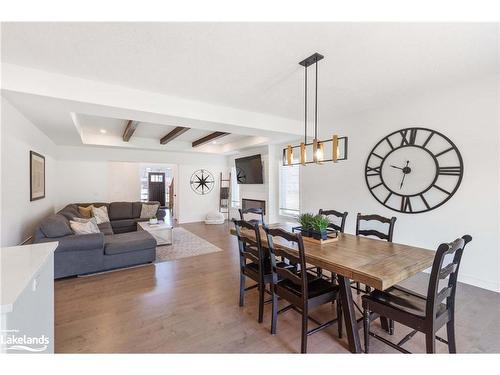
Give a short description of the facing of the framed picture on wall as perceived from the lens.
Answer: facing to the right of the viewer

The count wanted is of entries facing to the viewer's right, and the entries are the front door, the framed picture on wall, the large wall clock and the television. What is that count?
1

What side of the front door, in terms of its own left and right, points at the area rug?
front

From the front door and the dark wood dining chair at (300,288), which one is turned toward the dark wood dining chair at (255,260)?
the front door

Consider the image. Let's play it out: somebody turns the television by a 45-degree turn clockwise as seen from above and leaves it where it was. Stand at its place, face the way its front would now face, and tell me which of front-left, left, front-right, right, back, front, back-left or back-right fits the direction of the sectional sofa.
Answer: front-left

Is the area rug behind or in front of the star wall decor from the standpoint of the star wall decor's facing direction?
in front

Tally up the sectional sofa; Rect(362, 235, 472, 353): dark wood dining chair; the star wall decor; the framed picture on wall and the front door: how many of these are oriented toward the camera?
2

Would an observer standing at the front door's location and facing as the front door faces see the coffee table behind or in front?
in front

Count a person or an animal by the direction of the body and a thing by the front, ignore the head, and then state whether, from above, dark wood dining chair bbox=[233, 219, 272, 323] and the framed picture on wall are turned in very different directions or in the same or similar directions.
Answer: same or similar directions

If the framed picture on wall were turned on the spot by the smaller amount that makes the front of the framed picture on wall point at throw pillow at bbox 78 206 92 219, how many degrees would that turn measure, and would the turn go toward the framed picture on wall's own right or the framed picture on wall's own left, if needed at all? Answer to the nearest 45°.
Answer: approximately 45° to the framed picture on wall's own left

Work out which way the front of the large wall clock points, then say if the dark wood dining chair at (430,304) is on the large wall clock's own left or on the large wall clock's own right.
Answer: on the large wall clock's own left

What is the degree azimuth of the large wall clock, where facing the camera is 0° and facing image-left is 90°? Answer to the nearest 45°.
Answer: approximately 45°

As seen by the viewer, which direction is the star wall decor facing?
toward the camera

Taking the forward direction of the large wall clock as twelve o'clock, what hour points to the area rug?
The area rug is roughly at 1 o'clock from the large wall clock.

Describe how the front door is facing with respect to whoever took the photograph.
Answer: facing the viewer

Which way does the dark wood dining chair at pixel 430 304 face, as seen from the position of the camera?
facing away from the viewer and to the left of the viewer
